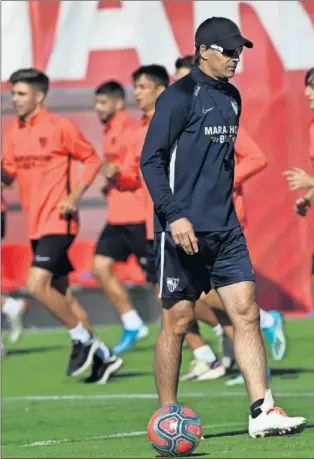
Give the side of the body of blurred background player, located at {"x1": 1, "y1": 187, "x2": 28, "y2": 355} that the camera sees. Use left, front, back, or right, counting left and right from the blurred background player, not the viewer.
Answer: left

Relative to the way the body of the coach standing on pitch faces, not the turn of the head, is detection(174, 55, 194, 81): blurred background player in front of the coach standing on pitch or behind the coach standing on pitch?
behind

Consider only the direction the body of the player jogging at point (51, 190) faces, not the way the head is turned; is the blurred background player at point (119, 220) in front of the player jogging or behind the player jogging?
behind

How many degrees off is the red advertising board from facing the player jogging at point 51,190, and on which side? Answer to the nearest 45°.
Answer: approximately 45° to its right

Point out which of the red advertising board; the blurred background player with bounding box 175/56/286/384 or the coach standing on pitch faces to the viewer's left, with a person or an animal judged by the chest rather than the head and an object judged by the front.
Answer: the blurred background player

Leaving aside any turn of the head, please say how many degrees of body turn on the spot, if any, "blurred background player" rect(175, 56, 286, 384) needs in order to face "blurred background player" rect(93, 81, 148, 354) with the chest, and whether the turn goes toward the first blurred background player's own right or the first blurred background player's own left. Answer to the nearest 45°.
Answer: approximately 45° to the first blurred background player's own right

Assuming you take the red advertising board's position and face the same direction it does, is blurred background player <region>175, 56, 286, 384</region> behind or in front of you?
in front

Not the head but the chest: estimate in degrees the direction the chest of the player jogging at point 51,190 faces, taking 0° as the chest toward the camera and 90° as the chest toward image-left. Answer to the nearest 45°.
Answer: approximately 45°

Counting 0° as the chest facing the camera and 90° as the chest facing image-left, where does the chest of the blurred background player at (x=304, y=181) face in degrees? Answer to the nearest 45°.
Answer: approximately 45°
